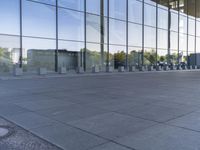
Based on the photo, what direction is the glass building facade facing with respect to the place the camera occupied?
facing the viewer and to the right of the viewer
